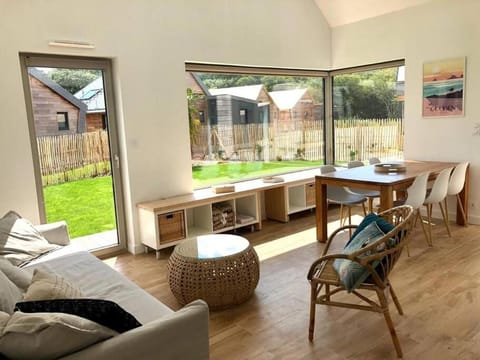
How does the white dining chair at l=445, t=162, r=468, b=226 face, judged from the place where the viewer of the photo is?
facing away from the viewer and to the left of the viewer

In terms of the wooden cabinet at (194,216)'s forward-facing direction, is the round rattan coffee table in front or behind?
in front

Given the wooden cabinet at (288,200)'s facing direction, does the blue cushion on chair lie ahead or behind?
ahead

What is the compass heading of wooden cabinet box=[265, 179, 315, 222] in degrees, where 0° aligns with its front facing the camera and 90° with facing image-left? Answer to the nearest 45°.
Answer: approximately 315°

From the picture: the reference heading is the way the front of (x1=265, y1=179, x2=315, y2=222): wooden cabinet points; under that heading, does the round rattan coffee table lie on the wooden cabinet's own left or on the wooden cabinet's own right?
on the wooden cabinet's own right

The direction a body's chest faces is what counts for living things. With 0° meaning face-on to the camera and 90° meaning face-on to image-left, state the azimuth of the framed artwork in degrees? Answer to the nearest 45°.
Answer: approximately 45°

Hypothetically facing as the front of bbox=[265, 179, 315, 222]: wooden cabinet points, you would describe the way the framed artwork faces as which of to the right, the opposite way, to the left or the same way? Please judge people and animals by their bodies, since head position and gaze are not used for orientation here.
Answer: to the right

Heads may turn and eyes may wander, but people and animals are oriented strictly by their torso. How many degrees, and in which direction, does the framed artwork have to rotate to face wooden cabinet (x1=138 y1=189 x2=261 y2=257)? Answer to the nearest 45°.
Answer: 0° — it already faces it

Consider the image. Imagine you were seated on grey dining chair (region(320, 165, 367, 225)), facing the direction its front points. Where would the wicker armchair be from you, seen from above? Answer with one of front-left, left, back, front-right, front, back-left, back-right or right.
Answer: front-right

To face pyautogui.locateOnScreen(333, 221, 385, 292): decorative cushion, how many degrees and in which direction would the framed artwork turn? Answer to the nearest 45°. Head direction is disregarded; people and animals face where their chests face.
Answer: approximately 45° to its left

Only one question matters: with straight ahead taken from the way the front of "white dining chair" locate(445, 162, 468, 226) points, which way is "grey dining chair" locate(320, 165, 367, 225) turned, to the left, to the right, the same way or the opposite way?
the opposite way
